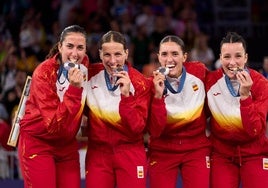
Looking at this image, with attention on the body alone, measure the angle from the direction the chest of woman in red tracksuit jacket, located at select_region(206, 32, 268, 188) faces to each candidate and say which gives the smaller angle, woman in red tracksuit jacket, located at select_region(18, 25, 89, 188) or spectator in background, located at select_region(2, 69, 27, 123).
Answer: the woman in red tracksuit jacket

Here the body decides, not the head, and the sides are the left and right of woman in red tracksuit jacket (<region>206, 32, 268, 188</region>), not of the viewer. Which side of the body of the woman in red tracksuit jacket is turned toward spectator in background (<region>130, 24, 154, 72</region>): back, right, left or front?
back

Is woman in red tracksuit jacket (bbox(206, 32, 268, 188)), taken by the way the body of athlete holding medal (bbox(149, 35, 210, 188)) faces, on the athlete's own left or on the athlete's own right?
on the athlete's own left

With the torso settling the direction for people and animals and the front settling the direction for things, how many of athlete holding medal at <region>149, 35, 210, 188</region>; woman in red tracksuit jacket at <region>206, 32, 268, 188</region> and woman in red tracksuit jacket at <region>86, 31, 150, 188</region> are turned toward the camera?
3

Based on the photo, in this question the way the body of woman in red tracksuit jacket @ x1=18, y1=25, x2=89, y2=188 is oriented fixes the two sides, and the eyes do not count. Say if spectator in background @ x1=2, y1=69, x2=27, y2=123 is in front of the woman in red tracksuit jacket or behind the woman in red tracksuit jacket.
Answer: behind

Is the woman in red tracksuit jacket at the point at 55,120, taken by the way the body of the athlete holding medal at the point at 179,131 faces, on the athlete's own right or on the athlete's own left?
on the athlete's own right

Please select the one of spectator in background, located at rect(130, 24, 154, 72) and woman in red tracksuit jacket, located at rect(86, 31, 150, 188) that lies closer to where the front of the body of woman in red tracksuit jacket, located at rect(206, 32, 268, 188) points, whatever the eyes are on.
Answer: the woman in red tracksuit jacket

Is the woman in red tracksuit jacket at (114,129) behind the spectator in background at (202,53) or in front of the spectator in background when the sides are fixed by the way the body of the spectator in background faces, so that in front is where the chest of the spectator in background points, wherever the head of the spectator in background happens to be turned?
in front

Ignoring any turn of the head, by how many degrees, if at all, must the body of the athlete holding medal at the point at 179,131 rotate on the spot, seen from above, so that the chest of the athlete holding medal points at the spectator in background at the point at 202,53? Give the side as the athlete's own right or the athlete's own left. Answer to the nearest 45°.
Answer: approximately 180°

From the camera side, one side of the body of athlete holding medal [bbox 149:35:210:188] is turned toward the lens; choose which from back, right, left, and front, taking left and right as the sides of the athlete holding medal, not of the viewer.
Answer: front

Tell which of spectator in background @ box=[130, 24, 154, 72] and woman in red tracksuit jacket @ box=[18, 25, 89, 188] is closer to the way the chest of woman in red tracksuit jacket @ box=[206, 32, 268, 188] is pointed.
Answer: the woman in red tracksuit jacket

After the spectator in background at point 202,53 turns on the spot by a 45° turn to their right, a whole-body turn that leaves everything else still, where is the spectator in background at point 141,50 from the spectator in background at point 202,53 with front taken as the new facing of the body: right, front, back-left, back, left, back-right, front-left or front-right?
front-right

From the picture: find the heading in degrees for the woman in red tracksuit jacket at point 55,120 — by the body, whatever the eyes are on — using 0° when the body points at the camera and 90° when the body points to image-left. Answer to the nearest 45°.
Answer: approximately 315°

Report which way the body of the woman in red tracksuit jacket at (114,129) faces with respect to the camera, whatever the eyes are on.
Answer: toward the camera
